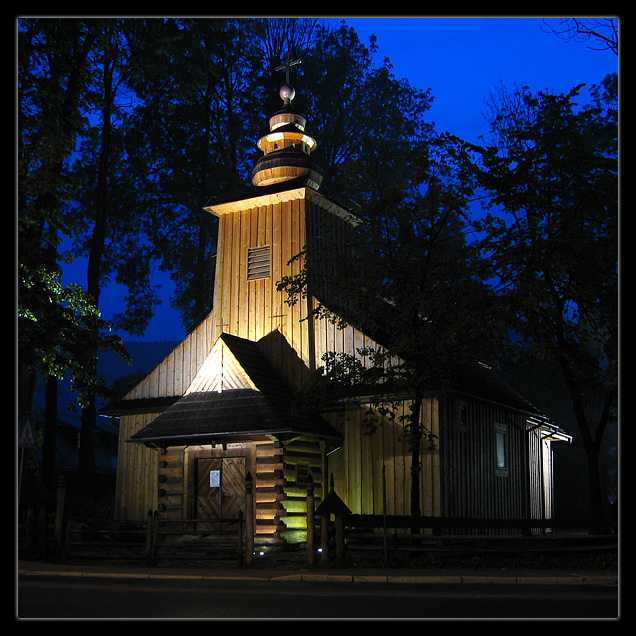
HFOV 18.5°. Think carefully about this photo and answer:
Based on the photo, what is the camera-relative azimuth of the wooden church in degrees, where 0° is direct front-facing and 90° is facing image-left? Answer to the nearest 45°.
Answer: approximately 45°

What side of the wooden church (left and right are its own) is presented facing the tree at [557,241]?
left
